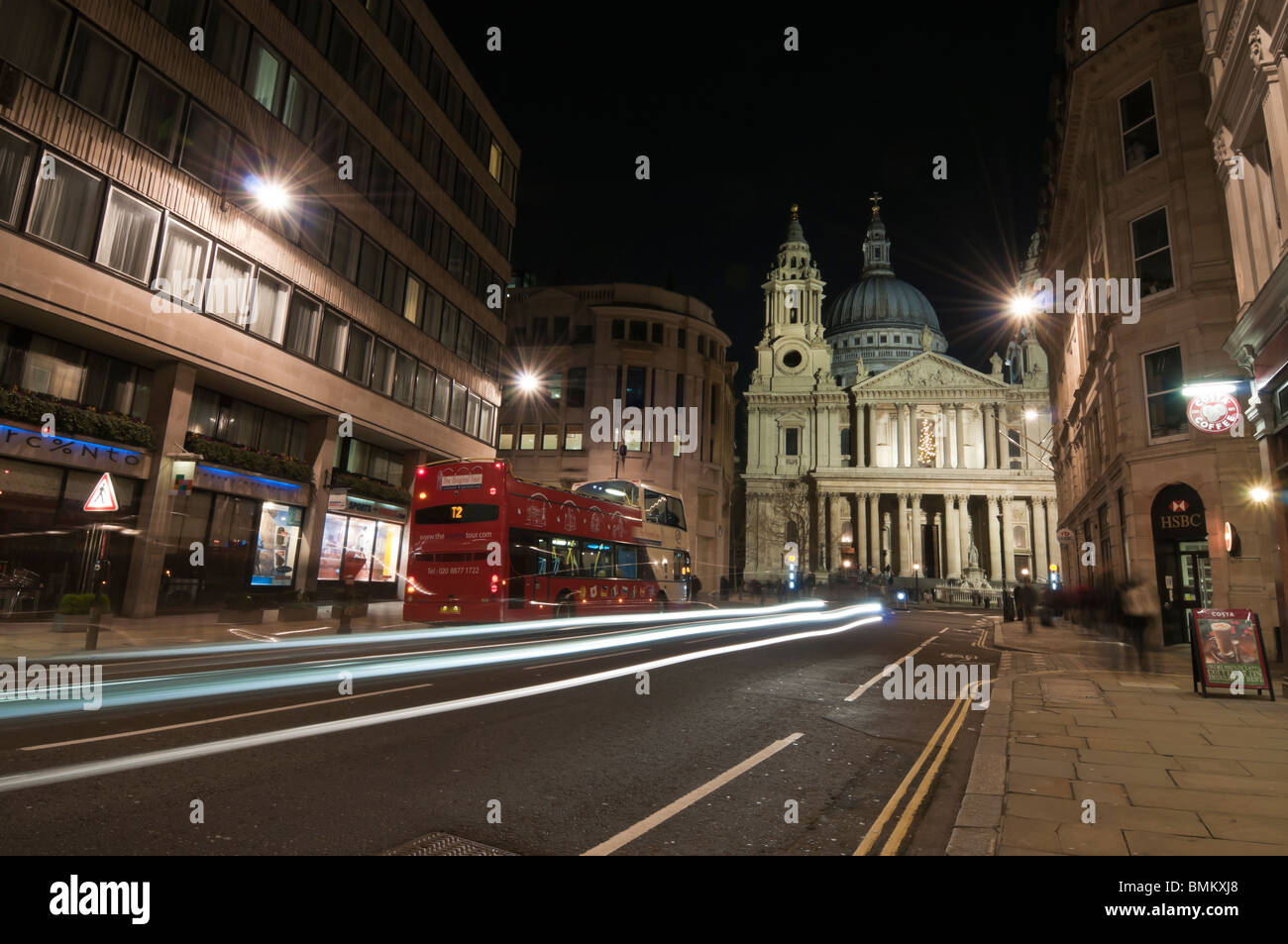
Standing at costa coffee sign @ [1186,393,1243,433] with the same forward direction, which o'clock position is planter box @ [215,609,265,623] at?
The planter box is roughly at 2 o'clock from the costa coffee sign.

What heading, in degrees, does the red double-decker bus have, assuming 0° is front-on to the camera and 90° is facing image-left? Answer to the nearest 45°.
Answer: approximately 225°

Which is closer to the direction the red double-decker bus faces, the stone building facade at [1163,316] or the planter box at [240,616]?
the stone building facade

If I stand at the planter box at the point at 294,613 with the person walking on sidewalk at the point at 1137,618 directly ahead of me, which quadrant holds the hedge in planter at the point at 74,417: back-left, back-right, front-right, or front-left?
back-right

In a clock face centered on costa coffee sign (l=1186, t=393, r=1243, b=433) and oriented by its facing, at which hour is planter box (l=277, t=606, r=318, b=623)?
The planter box is roughly at 2 o'clock from the costa coffee sign.

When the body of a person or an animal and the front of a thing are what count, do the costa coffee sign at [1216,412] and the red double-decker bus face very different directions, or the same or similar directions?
very different directions

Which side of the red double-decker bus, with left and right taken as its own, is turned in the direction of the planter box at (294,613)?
back

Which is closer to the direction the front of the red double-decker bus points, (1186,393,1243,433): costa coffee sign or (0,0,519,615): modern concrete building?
the costa coffee sign

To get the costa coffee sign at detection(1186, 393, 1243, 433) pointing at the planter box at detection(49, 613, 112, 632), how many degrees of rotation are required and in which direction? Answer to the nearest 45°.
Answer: approximately 45° to its right

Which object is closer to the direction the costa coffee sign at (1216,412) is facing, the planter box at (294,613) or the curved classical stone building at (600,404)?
the planter box

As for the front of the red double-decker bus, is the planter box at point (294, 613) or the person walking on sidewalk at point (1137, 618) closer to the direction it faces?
the person walking on sidewalk
